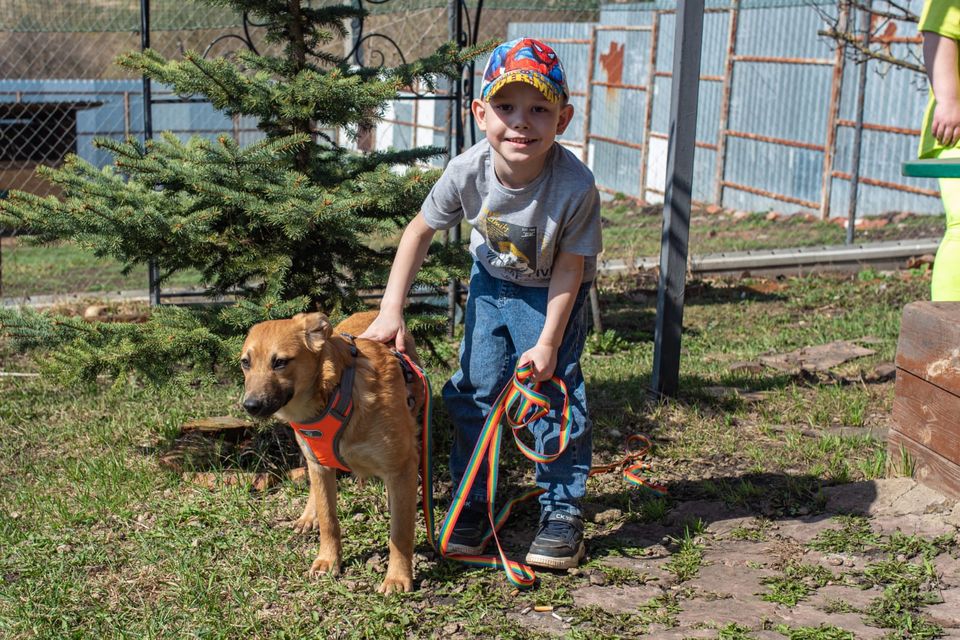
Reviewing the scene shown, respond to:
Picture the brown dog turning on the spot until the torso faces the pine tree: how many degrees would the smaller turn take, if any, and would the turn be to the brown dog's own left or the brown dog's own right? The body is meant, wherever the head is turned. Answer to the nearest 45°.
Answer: approximately 135° to the brown dog's own right

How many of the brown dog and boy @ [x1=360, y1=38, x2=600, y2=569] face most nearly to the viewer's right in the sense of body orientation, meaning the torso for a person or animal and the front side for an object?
0

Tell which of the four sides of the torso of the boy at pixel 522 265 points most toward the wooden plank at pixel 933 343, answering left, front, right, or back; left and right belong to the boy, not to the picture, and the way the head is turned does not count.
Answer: left

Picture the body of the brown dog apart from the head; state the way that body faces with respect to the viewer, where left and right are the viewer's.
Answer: facing the viewer and to the left of the viewer

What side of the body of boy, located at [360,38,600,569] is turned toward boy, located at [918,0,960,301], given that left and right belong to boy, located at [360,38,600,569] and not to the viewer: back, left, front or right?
left

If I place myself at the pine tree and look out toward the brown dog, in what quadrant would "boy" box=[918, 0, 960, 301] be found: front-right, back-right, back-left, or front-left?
front-left

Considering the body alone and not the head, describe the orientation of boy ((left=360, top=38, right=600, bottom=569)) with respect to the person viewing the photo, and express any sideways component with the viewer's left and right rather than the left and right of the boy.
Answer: facing the viewer

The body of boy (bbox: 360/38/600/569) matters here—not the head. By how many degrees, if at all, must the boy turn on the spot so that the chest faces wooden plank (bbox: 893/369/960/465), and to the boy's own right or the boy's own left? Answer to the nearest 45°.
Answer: approximately 90° to the boy's own left

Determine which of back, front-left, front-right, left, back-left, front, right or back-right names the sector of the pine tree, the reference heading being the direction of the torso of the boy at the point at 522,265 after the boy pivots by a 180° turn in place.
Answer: front-left
